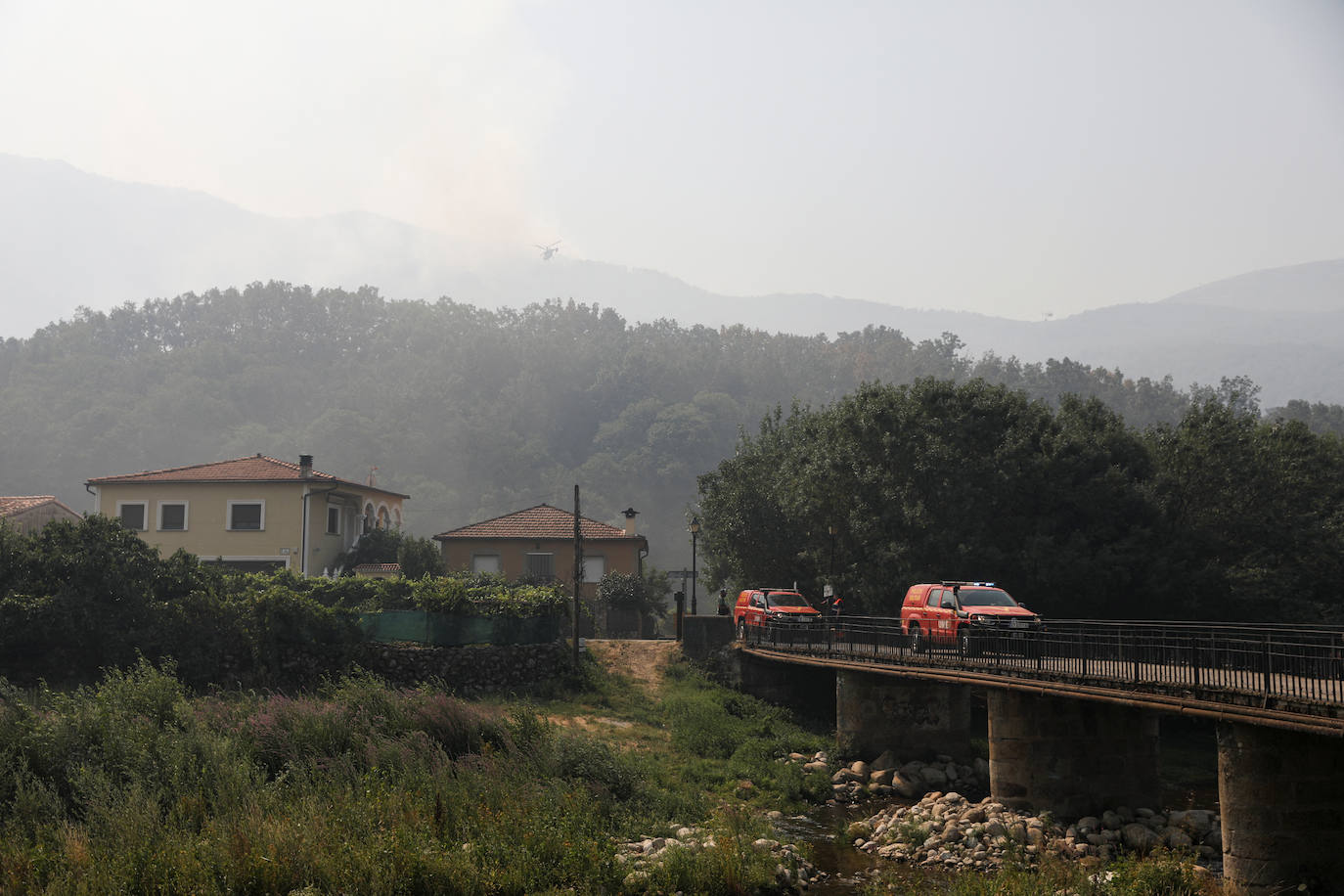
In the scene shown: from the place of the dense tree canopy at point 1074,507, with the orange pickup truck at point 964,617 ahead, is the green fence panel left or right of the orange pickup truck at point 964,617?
right

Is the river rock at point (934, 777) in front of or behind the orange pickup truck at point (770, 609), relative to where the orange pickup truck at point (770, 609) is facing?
in front

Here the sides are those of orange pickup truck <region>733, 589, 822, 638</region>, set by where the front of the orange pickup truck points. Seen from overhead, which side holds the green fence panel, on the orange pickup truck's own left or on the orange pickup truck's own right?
on the orange pickup truck's own right

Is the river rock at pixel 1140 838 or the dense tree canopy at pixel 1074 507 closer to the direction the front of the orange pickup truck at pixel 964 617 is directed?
the river rock
